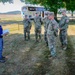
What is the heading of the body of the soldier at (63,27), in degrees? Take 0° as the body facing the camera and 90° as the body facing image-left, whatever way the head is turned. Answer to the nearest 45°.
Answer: approximately 45°

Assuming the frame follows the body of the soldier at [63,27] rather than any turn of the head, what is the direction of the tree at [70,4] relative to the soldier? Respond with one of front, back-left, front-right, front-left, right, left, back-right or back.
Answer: back-right
